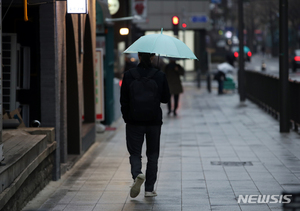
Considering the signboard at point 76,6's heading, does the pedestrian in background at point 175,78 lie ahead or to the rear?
to the rear

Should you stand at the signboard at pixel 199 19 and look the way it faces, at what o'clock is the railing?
The railing is roughly at 12 o'clock from the signboard.

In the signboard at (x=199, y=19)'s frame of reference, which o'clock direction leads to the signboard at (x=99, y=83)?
the signboard at (x=99, y=83) is roughly at 12 o'clock from the signboard at (x=199, y=19).

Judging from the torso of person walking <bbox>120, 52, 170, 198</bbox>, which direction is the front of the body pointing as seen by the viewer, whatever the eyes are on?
away from the camera
